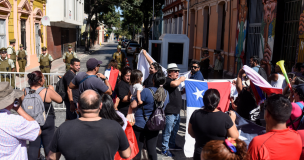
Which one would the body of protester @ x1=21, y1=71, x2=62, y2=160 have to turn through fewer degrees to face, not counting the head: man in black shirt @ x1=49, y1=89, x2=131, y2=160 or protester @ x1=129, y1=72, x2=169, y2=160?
the protester

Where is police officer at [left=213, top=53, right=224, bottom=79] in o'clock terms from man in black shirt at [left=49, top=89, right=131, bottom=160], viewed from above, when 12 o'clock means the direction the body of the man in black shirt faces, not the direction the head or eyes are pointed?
The police officer is roughly at 1 o'clock from the man in black shirt.

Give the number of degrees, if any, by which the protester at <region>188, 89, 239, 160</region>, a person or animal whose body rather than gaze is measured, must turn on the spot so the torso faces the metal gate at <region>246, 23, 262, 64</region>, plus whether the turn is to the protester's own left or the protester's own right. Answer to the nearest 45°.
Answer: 0° — they already face it

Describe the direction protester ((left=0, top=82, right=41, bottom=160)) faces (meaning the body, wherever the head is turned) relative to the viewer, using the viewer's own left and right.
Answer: facing away from the viewer and to the right of the viewer

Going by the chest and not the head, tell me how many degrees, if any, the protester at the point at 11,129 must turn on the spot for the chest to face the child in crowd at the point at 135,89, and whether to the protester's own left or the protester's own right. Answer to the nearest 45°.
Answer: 0° — they already face them

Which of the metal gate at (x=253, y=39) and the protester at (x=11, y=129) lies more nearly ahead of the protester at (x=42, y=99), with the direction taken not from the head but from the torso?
the metal gate

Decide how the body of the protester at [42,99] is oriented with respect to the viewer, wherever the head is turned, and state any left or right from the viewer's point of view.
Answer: facing away from the viewer and to the right of the viewer

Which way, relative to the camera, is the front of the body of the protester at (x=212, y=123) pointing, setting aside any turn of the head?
away from the camera

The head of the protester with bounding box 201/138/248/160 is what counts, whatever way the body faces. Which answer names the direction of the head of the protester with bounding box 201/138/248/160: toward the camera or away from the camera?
away from the camera

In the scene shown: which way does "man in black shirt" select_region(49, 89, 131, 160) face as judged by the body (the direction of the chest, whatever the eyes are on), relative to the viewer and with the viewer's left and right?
facing away from the viewer
